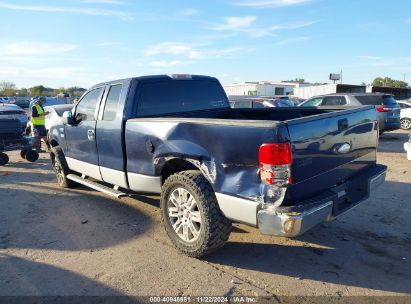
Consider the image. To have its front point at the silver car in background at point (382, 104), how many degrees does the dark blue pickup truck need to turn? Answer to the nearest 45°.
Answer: approximately 90° to its right

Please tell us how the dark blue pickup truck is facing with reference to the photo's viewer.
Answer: facing away from the viewer and to the left of the viewer

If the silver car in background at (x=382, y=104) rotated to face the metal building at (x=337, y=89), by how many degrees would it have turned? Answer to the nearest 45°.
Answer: approximately 45° to its right

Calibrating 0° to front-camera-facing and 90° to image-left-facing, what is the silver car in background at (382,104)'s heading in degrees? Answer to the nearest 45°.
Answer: approximately 135°
